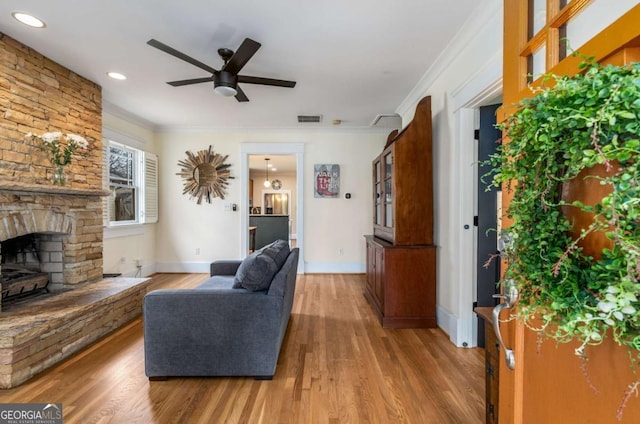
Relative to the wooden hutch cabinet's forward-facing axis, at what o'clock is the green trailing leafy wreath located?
The green trailing leafy wreath is roughly at 9 o'clock from the wooden hutch cabinet.

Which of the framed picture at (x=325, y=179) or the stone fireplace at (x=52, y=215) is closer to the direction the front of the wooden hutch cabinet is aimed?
the stone fireplace

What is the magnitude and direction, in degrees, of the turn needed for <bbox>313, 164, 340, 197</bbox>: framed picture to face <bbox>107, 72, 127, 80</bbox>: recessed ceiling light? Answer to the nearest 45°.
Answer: approximately 45° to its right

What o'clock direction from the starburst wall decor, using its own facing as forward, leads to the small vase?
The small vase is roughly at 1 o'clock from the starburst wall decor.

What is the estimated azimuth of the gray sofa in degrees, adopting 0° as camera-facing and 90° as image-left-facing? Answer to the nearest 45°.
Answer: approximately 90°

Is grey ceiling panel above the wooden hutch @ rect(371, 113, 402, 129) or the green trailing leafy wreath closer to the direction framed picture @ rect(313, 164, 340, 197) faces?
the green trailing leafy wreath

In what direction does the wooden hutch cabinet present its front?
to the viewer's left

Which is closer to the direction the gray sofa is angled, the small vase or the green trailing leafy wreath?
the small vase

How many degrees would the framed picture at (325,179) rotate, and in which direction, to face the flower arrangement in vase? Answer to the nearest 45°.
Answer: approximately 45° to its right

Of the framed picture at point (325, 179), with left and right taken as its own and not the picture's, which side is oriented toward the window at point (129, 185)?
right

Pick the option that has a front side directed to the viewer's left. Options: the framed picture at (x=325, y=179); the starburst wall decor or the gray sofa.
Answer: the gray sofa
